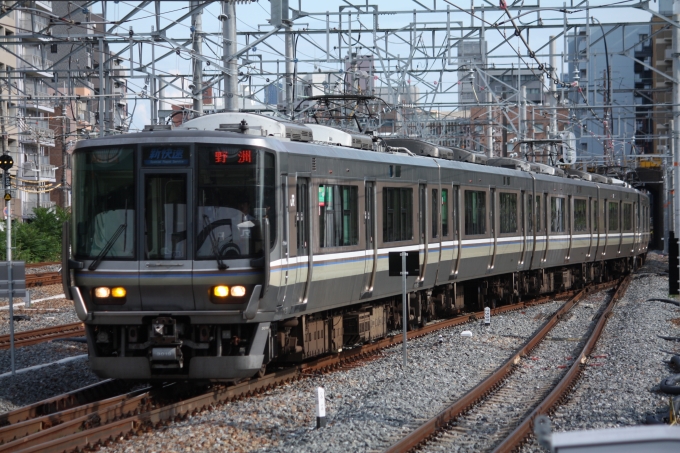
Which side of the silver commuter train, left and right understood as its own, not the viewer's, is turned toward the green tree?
right

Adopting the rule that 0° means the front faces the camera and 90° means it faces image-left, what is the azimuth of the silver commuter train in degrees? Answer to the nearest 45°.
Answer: approximately 45°

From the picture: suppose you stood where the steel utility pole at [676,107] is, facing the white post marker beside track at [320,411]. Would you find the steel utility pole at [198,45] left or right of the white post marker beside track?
right

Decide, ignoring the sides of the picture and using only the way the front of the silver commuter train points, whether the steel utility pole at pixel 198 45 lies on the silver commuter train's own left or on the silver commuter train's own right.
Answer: on the silver commuter train's own right

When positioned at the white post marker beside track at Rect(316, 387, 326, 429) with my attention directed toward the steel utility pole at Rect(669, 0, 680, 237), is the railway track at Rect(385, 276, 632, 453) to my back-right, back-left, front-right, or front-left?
front-right

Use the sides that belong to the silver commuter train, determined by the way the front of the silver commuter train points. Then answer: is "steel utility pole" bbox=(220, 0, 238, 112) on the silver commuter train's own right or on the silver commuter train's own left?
on the silver commuter train's own right

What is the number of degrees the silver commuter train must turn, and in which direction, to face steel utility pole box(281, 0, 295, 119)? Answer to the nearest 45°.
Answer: approximately 135° to its right

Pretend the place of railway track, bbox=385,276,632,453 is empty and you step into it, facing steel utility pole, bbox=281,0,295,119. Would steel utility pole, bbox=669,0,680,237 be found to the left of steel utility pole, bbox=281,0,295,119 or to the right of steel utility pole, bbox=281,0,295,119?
right
